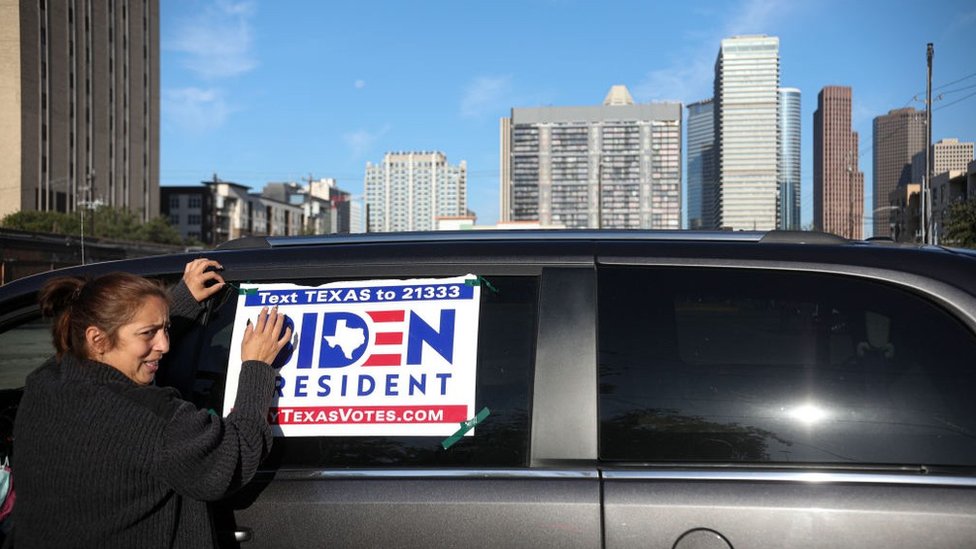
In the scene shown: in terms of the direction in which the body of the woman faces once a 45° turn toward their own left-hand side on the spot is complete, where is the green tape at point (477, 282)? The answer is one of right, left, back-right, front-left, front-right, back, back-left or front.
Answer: right

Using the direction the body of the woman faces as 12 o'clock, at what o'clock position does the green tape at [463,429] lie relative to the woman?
The green tape is roughly at 2 o'clock from the woman.

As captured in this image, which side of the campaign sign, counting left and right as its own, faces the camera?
front

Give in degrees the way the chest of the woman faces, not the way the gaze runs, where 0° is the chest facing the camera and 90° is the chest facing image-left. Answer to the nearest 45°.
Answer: approximately 225°

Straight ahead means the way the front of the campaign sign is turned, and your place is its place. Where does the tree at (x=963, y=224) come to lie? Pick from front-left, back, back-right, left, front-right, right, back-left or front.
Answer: back-left
